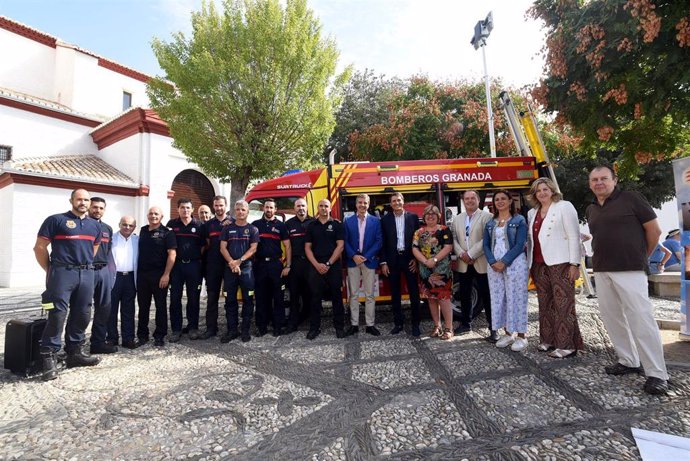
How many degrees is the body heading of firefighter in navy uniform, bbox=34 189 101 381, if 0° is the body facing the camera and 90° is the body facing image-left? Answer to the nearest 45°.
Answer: approximately 315°

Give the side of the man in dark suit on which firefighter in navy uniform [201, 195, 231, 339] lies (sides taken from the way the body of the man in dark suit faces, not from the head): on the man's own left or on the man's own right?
on the man's own right

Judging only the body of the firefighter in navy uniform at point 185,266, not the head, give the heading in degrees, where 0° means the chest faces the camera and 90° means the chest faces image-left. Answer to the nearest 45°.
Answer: approximately 0°

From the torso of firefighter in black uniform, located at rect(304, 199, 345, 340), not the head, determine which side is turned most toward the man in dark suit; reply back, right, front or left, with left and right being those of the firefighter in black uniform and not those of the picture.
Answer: left

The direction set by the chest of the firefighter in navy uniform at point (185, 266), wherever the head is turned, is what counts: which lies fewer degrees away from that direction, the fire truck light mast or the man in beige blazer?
the man in beige blazer
